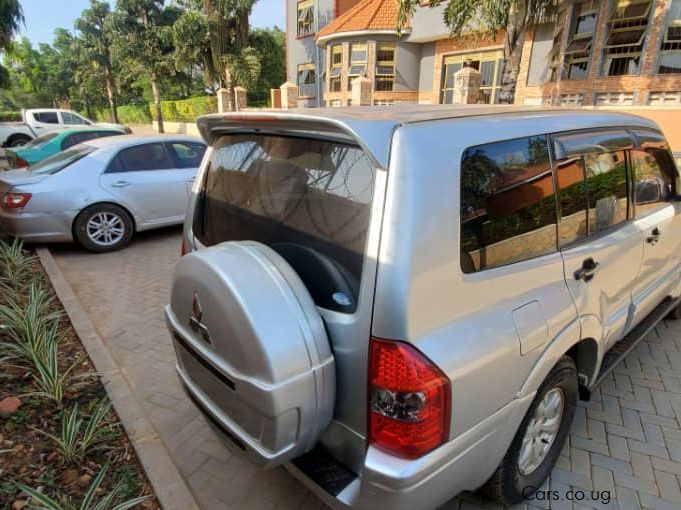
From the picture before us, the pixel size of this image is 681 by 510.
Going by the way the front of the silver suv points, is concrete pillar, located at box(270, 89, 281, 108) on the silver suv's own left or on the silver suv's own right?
on the silver suv's own left

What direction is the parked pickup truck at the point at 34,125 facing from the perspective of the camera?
to the viewer's right

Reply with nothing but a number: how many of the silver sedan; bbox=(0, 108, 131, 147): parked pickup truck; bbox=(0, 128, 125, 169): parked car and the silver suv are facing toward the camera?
0

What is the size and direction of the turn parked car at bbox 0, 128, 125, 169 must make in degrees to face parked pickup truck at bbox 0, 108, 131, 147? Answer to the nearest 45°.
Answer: approximately 45° to its left

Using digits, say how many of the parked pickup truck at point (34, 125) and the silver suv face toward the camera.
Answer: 0

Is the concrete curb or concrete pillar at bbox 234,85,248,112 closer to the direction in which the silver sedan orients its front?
the concrete pillar

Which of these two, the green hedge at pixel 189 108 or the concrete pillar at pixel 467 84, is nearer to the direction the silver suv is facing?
the concrete pillar

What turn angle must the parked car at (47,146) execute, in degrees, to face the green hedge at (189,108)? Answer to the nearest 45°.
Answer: approximately 45° to its left

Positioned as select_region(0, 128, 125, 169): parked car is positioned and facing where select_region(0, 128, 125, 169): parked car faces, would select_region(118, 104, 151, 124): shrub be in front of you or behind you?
in front

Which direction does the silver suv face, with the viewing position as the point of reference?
facing away from the viewer and to the right of the viewer

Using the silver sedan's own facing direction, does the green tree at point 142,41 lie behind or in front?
in front

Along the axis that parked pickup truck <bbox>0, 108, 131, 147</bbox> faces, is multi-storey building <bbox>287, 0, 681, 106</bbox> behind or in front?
in front

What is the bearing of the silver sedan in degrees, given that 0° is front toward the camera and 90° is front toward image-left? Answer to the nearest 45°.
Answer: approximately 225°

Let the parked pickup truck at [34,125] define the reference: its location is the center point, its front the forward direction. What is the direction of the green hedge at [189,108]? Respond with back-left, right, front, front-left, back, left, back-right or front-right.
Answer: front-left

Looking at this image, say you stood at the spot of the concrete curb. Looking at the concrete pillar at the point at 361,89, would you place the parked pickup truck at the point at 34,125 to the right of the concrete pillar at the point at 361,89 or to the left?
left

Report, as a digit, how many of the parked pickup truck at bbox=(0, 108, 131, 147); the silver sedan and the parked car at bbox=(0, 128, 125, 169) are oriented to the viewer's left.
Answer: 0

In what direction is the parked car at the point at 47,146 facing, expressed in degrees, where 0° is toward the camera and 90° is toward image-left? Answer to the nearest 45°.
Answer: approximately 225°
